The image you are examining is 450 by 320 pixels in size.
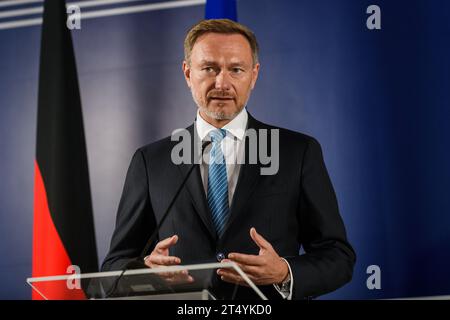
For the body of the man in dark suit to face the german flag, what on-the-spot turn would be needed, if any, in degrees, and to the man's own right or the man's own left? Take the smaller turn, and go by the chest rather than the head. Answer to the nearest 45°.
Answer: approximately 135° to the man's own right

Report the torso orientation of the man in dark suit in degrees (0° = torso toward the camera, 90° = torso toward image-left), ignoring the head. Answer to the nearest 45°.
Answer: approximately 0°
